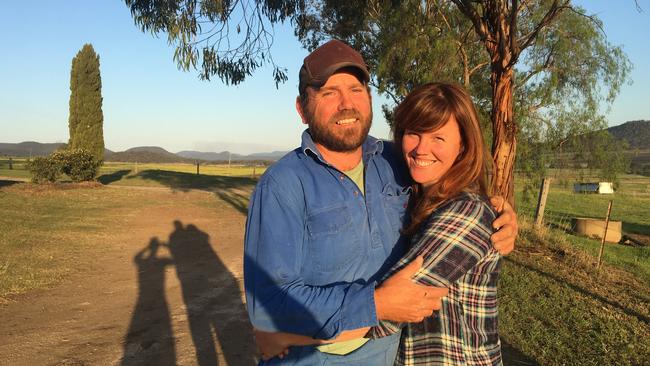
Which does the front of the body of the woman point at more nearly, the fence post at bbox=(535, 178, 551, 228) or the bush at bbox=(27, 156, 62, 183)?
the bush

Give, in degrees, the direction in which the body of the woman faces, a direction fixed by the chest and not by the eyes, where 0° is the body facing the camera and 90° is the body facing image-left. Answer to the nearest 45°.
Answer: approximately 90°

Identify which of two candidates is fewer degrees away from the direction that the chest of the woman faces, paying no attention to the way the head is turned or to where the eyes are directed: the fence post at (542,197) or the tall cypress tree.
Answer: the tall cypress tree

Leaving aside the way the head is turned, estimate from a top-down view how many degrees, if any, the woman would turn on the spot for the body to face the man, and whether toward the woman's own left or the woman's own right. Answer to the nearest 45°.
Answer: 0° — they already face them

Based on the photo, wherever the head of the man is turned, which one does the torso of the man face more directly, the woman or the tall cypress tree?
the woman

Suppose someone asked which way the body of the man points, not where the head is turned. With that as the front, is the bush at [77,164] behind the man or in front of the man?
behind

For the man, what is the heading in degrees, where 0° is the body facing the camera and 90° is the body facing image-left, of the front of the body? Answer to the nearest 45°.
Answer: approximately 315°

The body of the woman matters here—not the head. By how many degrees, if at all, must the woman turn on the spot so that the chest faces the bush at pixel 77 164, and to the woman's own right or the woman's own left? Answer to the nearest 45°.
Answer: approximately 45° to the woman's own right

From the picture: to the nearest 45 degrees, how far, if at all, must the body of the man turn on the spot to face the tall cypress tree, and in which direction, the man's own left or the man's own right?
approximately 180°
